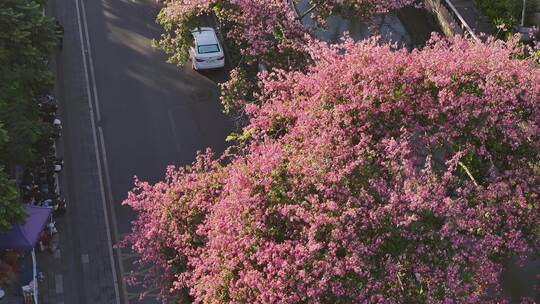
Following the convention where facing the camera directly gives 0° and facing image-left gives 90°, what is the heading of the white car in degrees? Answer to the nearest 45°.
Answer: approximately 180°

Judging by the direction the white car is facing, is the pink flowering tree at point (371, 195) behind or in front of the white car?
behind

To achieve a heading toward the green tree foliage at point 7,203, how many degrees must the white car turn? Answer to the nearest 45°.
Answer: approximately 135° to its left

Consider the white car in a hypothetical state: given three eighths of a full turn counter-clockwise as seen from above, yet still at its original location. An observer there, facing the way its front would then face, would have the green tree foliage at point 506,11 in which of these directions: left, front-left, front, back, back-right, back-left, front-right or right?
back-left

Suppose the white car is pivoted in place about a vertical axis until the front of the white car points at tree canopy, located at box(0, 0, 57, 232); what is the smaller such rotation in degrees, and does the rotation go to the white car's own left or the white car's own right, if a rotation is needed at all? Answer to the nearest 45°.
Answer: approximately 135° to the white car's own left

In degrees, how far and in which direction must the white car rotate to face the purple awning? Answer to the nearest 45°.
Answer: approximately 135° to its left

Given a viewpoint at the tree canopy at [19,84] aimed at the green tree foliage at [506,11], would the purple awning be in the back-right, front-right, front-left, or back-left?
back-right
